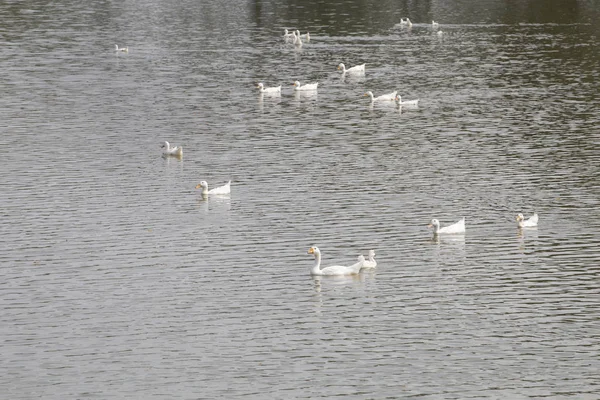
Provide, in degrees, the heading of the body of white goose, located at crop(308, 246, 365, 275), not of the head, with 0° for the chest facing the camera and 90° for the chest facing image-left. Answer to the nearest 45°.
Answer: approximately 90°
